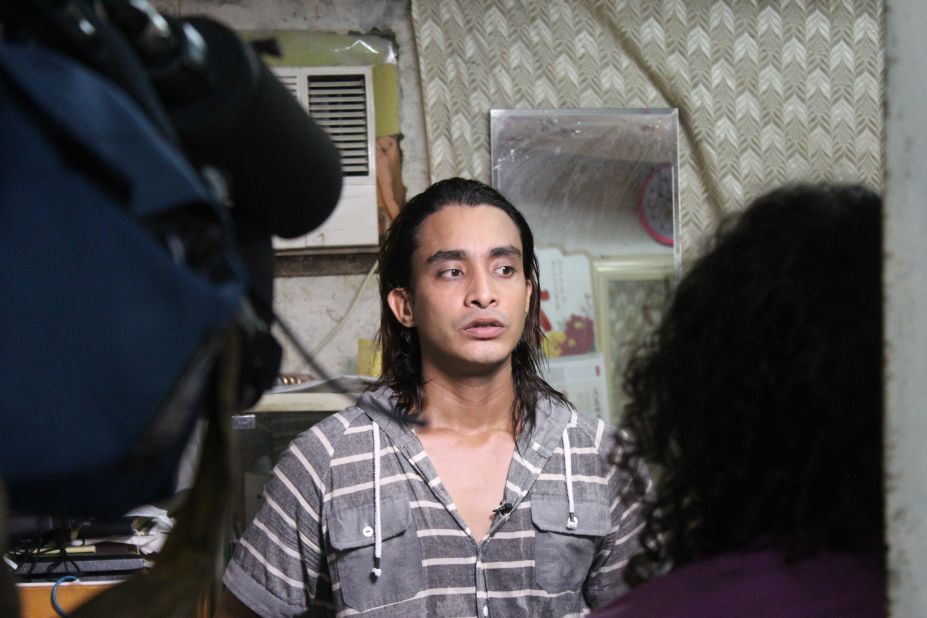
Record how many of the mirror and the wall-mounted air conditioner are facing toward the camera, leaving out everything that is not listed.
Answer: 2

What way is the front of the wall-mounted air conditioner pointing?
toward the camera

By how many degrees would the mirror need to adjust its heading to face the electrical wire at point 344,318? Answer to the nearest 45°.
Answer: approximately 90° to its right

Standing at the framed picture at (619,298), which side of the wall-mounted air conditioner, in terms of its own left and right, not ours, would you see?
left

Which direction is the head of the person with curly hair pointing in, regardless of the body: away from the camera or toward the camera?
away from the camera

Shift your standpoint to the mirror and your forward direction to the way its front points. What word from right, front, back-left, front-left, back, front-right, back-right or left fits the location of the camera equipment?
front

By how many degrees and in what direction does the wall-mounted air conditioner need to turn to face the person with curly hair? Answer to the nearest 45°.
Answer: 0° — it already faces them

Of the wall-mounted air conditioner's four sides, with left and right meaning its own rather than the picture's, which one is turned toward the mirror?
left

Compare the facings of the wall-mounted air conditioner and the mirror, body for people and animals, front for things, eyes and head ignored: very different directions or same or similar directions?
same or similar directions

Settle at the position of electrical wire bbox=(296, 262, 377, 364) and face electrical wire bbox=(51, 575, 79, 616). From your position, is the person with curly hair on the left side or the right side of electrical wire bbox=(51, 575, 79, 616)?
left

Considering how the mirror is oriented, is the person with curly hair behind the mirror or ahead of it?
ahead

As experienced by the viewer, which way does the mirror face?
facing the viewer

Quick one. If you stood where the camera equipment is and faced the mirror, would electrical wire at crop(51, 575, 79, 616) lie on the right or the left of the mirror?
left

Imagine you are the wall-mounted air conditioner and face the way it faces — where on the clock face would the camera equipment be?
The camera equipment is roughly at 12 o'clock from the wall-mounted air conditioner.
